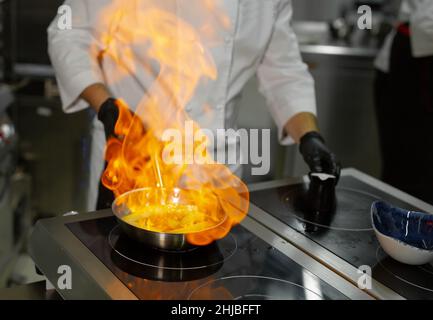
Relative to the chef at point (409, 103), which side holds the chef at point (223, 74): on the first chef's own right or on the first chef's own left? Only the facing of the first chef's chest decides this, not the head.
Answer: on the first chef's own right

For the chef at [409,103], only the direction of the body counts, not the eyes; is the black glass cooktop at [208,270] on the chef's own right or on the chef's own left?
on the chef's own right
